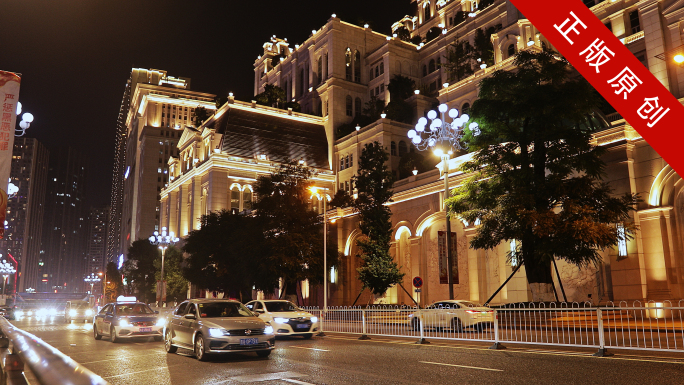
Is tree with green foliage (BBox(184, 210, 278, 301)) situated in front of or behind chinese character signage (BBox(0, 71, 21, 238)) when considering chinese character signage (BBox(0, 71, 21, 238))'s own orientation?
behind

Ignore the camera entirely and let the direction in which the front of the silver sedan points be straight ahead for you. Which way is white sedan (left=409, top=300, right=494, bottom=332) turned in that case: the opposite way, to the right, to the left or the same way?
the opposite way

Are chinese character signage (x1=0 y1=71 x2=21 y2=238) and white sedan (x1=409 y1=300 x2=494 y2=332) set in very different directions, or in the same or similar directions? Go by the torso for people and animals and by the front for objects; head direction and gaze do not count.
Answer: very different directions

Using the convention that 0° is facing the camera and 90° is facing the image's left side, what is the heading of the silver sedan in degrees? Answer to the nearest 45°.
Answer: approximately 315°

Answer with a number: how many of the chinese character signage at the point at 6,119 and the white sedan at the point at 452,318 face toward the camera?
1

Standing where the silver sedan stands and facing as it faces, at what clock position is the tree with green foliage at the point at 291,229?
The tree with green foliage is roughly at 8 o'clock from the silver sedan.

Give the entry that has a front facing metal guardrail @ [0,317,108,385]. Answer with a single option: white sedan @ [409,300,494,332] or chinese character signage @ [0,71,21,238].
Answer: the chinese character signage

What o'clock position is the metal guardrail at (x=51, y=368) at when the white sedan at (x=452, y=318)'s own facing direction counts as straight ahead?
The metal guardrail is roughly at 8 o'clock from the white sedan.
